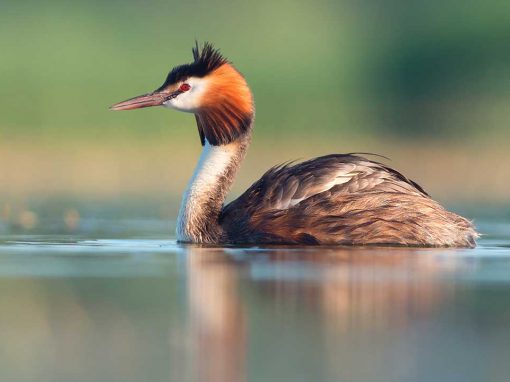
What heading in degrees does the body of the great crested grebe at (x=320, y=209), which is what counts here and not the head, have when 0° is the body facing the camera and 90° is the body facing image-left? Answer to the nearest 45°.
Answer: approximately 90°
